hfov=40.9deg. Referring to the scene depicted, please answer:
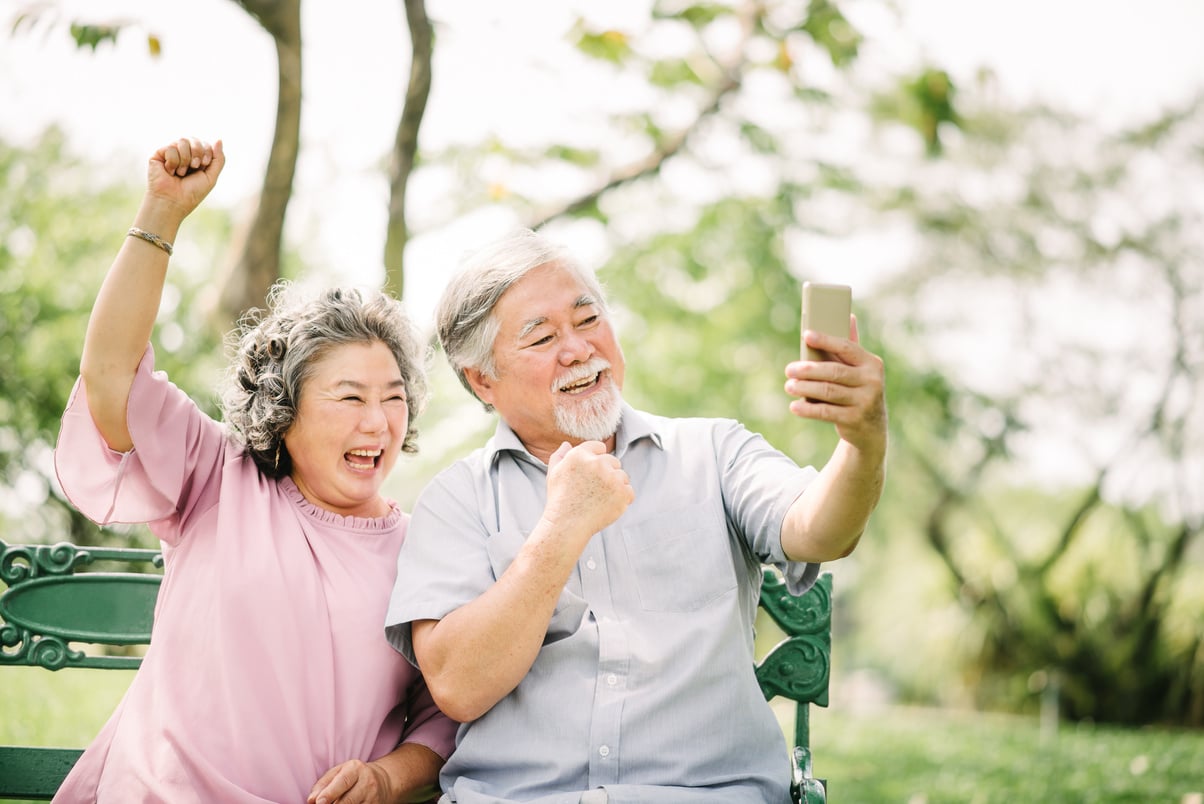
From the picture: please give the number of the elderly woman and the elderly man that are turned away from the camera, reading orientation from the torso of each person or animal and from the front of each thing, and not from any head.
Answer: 0

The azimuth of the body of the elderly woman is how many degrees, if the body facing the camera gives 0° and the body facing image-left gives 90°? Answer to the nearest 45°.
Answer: approximately 315°

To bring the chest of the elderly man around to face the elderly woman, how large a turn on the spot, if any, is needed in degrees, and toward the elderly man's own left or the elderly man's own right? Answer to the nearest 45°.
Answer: approximately 90° to the elderly man's own right

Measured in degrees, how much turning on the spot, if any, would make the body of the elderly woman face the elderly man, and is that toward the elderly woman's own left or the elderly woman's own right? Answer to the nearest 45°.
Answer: approximately 45° to the elderly woman's own left

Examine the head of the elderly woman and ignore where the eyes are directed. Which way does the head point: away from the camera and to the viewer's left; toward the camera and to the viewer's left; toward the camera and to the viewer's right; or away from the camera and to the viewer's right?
toward the camera and to the viewer's right
